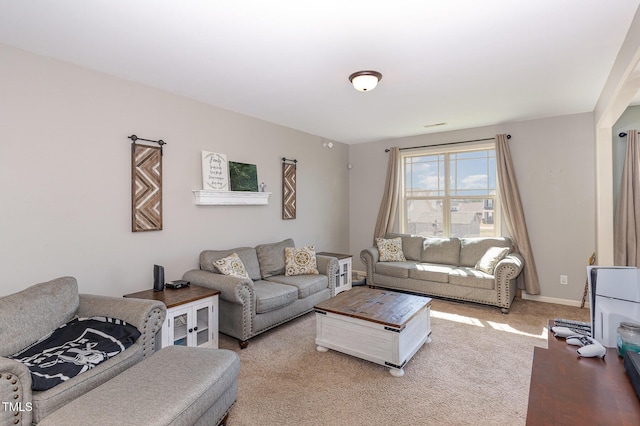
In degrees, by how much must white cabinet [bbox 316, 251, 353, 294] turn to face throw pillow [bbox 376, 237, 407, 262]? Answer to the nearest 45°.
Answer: approximately 90° to its left

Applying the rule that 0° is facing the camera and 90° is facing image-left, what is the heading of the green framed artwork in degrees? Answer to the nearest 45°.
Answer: approximately 315°

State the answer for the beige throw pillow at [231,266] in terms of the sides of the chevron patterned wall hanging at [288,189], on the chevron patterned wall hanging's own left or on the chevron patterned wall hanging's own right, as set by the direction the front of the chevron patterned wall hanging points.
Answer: on the chevron patterned wall hanging's own right

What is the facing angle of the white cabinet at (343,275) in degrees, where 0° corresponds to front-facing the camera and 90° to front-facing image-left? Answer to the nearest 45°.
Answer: approximately 315°

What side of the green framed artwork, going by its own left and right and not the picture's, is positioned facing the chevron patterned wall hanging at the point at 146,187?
right

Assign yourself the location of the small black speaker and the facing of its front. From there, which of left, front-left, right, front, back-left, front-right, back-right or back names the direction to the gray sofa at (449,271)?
front-left

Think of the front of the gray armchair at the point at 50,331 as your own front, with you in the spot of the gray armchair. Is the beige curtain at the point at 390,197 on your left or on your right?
on your left

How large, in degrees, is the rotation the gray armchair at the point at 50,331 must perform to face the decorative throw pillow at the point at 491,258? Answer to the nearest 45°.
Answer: approximately 45° to its left

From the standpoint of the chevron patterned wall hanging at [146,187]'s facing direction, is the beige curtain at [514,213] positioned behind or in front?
in front

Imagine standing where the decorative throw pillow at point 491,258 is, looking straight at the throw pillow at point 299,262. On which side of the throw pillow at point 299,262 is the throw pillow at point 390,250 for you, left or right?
right
